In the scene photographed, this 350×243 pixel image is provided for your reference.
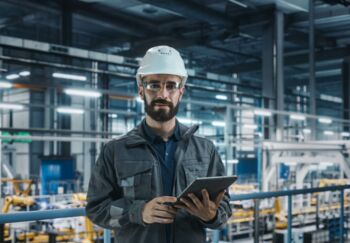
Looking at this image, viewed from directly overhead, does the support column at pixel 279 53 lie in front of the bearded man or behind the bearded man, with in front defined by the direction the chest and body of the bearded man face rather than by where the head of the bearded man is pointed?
behind

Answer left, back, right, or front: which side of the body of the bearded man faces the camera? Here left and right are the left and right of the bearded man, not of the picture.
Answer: front

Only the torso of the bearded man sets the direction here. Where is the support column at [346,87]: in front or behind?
behind

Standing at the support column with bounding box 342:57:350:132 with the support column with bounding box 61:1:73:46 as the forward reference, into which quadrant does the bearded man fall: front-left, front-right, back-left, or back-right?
front-left

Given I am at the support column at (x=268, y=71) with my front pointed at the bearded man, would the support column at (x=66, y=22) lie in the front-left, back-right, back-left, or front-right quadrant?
front-right

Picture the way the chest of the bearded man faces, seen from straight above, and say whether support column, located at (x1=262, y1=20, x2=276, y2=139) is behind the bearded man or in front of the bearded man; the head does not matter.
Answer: behind

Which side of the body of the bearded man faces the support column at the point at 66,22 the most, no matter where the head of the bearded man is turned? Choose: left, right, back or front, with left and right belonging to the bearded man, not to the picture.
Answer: back

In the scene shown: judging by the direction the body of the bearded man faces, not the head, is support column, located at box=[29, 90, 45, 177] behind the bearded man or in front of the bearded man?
behind
